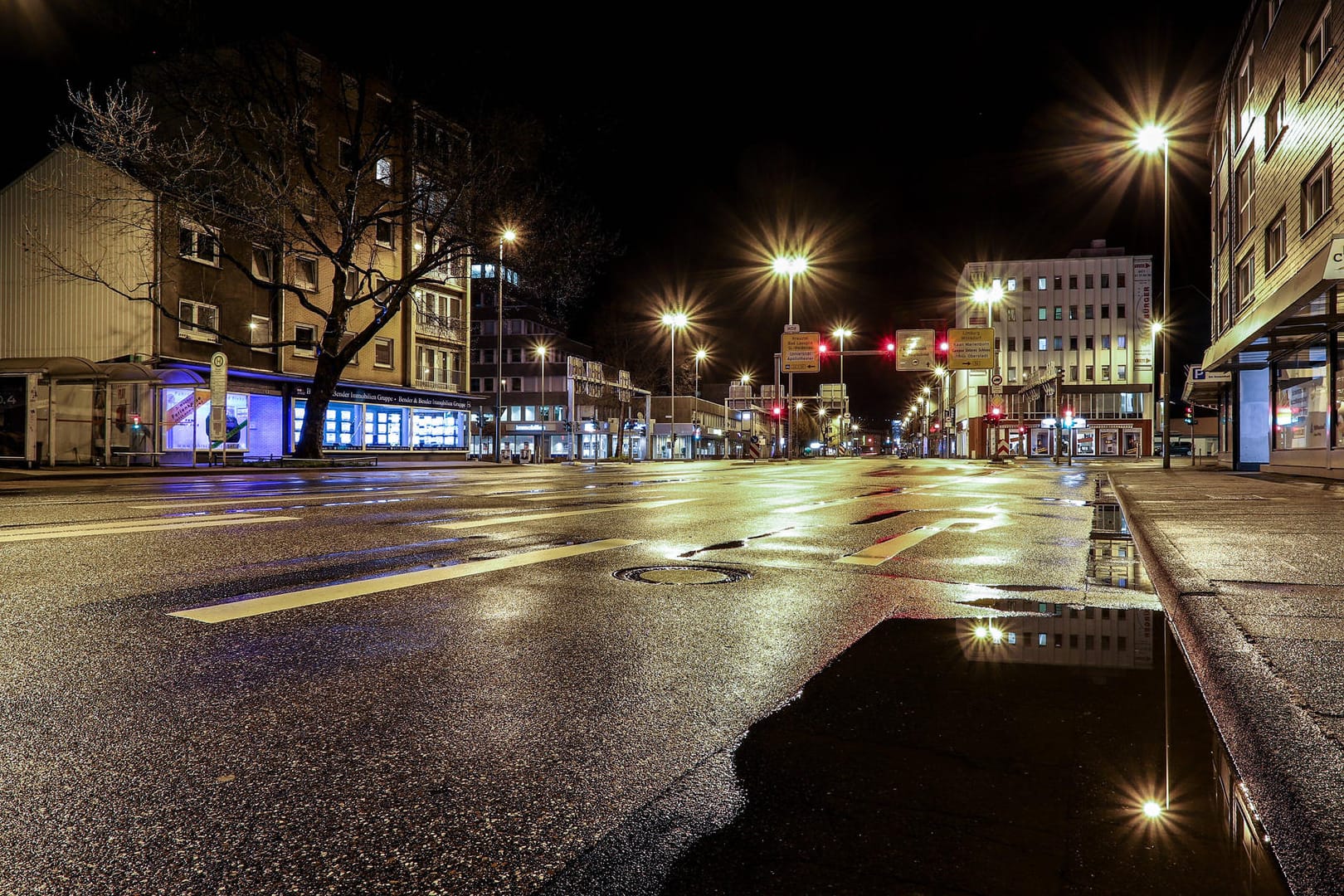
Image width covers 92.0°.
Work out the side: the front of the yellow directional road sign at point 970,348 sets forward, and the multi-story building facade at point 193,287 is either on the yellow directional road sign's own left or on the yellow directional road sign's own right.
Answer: on the yellow directional road sign's own right

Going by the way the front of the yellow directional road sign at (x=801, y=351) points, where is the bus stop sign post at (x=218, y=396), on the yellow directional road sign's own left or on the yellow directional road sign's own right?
on the yellow directional road sign's own right

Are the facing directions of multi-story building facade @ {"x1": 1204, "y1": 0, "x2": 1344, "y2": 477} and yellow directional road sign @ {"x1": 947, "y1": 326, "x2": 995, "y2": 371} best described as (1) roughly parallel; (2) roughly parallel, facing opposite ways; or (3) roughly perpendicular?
roughly perpendicular

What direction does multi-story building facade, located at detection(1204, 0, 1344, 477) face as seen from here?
to the viewer's left

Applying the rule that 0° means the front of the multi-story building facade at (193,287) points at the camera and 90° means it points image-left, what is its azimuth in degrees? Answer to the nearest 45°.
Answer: approximately 315°

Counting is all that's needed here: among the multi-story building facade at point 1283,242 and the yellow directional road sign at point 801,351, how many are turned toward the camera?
1
